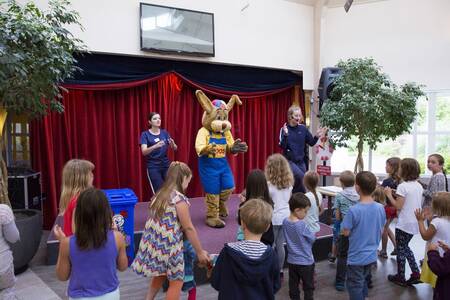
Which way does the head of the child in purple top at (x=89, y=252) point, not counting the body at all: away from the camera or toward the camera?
away from the camera

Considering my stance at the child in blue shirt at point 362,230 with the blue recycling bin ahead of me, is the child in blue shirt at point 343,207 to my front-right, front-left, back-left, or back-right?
front-right

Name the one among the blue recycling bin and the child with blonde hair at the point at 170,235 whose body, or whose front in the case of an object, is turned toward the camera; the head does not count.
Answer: the blue recycling bin

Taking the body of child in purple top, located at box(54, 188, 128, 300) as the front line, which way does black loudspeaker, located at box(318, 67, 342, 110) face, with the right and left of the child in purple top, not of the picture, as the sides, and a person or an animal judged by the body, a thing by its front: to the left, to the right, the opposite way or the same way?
the opposite way

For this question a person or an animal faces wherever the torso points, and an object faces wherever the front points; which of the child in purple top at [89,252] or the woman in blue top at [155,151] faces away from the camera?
the child in purple top

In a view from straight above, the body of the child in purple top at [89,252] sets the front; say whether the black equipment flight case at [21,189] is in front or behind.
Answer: in front

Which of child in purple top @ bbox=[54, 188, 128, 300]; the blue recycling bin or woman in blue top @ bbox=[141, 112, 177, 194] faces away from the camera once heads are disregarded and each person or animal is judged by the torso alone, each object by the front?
the child in purple top

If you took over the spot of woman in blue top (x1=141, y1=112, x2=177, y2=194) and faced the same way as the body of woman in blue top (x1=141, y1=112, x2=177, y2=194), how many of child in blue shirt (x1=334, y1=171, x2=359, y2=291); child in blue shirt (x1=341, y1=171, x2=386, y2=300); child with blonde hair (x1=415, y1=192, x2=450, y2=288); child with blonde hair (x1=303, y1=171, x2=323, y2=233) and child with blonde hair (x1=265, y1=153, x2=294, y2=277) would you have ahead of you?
5

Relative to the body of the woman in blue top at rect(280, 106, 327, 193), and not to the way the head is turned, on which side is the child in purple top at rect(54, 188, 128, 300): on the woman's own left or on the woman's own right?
on the woman's own right

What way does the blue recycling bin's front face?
toward the camera

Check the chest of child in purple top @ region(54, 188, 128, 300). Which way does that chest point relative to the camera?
away from the camera

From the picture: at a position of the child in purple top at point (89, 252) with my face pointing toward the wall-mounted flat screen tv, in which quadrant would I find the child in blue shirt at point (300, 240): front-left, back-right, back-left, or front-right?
front-right

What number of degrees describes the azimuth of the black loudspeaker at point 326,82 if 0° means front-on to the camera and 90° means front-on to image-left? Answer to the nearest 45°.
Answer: approximately 315°

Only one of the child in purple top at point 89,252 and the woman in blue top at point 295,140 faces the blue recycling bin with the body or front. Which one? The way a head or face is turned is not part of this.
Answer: the child in purple top

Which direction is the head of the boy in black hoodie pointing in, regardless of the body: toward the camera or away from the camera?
away from the camera

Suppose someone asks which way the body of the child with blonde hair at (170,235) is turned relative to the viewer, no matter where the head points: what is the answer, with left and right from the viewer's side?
facing away from the viewer and to the right of the viewer

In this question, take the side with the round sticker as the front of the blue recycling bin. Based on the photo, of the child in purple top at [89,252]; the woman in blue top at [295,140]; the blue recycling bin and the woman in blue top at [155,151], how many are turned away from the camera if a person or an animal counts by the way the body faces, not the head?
1

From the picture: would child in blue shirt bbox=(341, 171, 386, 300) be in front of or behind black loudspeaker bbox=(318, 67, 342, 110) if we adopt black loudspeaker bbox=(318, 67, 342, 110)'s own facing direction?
in front
